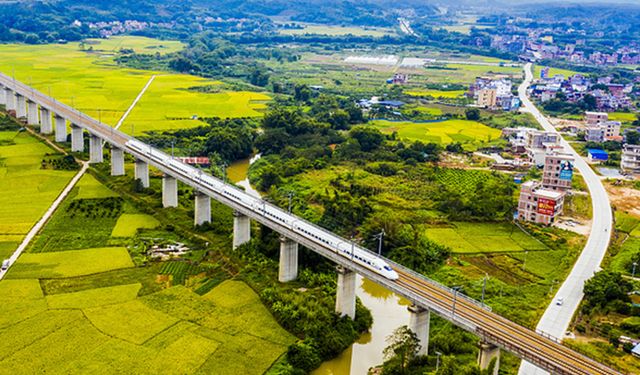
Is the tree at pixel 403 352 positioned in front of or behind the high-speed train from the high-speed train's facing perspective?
in front

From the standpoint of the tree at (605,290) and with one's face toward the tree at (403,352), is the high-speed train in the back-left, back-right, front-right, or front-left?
front-right

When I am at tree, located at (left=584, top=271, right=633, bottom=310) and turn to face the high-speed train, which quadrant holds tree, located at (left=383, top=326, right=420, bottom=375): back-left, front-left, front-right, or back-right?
front-left

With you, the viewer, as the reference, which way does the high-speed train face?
facing the viewer and to the right of the viewer

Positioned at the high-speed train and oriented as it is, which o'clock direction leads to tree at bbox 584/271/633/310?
The tree is roughly at 11 o'clock from the high-speed train.
